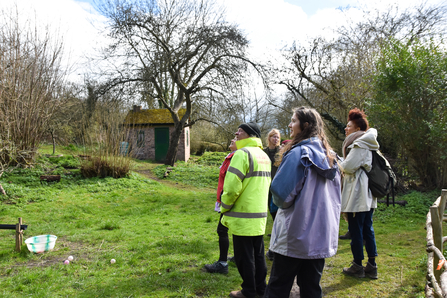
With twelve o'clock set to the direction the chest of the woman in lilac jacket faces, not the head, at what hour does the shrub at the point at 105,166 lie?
The shrub is roughly at 12 o'clock from the woman in lilac jacket.

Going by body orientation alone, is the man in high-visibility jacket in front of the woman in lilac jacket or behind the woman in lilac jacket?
in front

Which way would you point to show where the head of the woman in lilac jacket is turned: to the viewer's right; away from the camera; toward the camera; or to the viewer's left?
to the viewer's left

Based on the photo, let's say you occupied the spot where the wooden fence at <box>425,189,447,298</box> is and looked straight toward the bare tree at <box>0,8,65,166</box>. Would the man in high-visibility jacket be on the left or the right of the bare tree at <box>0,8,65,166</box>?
left

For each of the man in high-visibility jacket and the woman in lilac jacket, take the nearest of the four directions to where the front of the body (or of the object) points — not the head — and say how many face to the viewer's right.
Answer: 0

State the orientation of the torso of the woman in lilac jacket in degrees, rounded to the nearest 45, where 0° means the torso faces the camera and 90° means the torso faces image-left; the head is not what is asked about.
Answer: approximately 135°

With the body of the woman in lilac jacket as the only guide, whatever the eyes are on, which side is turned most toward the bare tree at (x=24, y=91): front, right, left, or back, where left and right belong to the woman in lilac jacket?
front

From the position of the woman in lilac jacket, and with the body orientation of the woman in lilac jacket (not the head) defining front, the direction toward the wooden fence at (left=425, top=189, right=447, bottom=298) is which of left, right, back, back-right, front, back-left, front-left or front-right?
right

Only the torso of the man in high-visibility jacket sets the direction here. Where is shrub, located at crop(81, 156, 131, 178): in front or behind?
in front

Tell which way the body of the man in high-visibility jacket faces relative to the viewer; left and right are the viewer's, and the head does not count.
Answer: facing away from the viewer and to the left of the viewer

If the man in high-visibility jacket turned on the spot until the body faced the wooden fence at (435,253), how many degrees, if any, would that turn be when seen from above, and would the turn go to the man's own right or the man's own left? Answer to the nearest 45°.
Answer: approximately 135° to the man's own right
